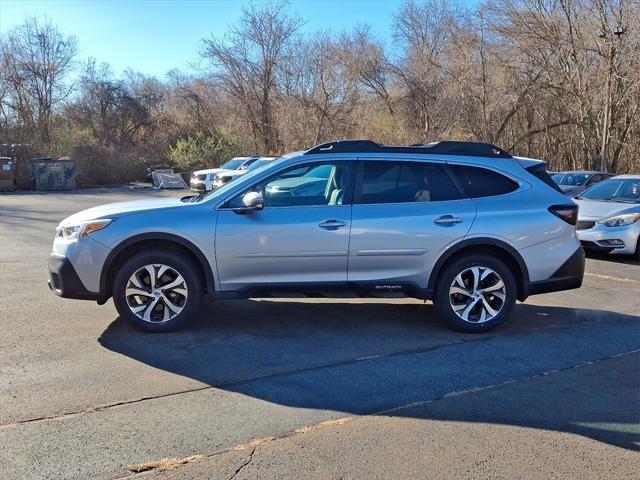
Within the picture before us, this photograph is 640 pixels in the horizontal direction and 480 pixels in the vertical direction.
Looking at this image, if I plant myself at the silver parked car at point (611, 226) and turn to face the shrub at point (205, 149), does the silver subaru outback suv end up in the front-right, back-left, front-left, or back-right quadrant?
back-left

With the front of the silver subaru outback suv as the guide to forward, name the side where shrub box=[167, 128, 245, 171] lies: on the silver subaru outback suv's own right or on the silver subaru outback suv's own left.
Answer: on the silver subaru outback suv's own right

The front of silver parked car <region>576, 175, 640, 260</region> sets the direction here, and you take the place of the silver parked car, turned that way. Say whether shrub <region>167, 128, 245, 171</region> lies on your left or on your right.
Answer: on your right

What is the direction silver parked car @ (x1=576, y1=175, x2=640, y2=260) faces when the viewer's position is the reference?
facing the viewer and to the left of the viewer

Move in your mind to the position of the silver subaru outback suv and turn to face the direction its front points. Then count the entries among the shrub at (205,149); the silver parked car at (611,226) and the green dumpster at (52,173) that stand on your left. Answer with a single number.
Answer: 0

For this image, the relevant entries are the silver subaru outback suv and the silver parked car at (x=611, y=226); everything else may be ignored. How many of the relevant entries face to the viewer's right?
0

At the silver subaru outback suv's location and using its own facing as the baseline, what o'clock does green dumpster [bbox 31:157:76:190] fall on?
The green dumpster is roughly at 2 o'clock from the silver subaru outback suv.

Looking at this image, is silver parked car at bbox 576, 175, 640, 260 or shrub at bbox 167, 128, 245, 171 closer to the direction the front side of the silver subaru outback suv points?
the shrub

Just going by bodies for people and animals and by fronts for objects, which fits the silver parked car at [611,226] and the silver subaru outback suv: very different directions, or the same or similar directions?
same or similar directions

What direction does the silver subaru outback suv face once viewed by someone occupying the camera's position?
facing to the left of the viewer

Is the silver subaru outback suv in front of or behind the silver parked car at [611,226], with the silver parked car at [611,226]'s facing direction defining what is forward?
in front

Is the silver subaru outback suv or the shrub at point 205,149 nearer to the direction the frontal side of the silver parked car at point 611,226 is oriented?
the silver subaru outback suv
